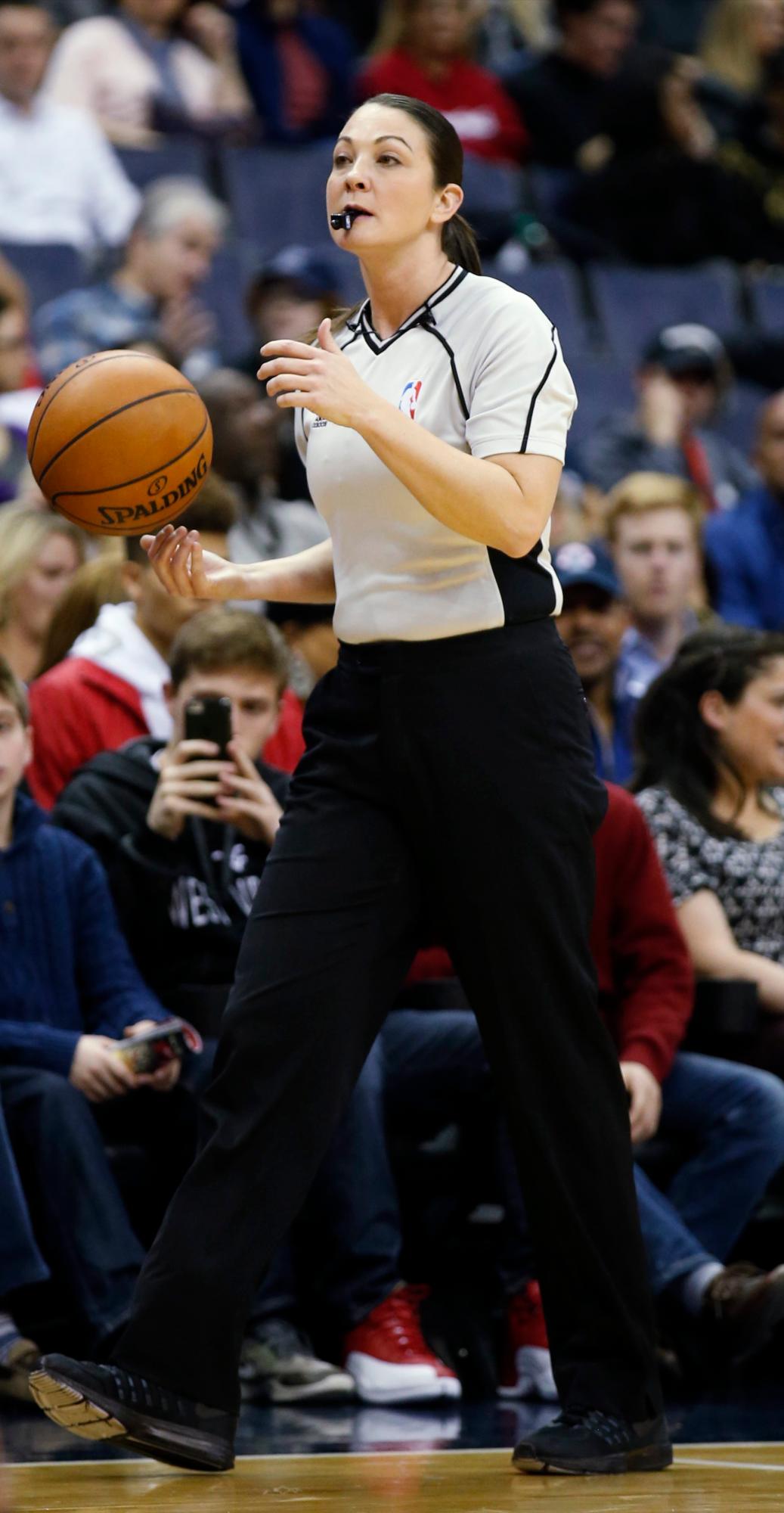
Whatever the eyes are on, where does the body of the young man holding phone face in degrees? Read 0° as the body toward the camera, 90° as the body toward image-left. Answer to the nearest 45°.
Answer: approximately 0°

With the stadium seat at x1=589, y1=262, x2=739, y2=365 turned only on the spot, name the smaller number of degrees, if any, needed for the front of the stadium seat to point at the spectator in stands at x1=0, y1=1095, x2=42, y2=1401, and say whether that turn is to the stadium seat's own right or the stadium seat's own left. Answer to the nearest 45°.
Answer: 0° — it already faces them

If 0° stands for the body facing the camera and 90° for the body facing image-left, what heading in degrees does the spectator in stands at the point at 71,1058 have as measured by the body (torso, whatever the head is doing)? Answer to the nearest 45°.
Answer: approximately 315°

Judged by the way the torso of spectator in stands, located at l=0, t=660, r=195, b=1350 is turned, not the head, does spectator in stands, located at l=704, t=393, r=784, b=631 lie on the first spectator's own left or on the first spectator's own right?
on the first spectator's own left

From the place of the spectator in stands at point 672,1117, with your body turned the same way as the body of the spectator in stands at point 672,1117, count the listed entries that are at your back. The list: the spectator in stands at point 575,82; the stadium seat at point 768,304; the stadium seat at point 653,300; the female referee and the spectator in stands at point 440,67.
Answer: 4

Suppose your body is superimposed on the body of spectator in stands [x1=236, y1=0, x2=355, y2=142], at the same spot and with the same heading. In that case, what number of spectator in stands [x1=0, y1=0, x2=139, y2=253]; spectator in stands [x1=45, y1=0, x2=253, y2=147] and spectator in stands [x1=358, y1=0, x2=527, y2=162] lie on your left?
1

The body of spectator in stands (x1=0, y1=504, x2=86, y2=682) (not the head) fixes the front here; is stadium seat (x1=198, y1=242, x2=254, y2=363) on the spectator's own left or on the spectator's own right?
on the spectator's own left

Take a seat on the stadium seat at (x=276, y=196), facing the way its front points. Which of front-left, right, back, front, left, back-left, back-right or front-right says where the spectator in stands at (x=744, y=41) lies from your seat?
back-left

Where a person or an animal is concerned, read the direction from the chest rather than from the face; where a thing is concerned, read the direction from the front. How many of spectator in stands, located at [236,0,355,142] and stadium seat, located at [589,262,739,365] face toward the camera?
2

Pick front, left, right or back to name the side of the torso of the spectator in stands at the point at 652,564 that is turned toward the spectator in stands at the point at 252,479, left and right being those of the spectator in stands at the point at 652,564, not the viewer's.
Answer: right

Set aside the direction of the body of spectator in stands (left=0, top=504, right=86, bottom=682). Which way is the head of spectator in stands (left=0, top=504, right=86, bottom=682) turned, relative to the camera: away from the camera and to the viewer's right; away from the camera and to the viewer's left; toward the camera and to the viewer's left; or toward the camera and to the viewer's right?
toward the camera and to the viewer's right

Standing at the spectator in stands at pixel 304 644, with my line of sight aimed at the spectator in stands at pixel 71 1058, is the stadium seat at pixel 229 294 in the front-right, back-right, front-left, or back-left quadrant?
back-right
